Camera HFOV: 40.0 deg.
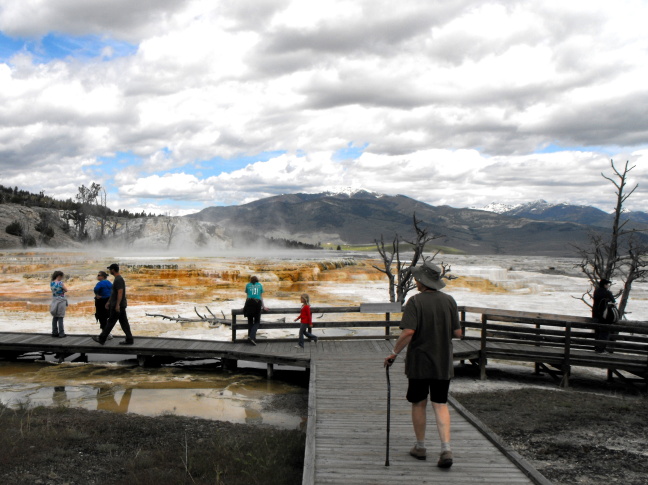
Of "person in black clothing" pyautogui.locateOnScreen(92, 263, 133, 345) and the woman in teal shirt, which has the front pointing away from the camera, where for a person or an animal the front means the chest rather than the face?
the woman in teal shirt

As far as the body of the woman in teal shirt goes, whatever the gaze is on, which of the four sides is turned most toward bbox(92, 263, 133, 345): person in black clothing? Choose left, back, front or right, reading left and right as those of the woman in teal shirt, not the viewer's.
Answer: left

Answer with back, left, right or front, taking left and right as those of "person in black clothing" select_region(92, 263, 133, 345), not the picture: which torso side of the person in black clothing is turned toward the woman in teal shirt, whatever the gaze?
back

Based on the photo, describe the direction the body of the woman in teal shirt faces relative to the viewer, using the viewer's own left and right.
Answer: facing away from the viewer

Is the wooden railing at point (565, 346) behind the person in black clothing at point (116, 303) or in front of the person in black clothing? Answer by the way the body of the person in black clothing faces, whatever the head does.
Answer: behind

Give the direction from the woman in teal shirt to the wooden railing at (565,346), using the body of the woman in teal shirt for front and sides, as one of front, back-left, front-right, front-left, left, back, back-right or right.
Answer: right

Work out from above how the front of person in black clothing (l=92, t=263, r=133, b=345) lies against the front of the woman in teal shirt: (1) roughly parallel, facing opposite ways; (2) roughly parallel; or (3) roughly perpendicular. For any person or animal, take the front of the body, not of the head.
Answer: roughly perpendicular

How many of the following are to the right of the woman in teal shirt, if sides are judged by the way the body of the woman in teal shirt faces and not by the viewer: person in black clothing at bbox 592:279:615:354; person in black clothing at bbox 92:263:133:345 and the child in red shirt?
2

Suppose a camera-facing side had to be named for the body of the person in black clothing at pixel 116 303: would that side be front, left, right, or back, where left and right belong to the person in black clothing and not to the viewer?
left

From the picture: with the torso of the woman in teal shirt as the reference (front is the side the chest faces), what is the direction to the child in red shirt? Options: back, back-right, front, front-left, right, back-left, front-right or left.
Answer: right
